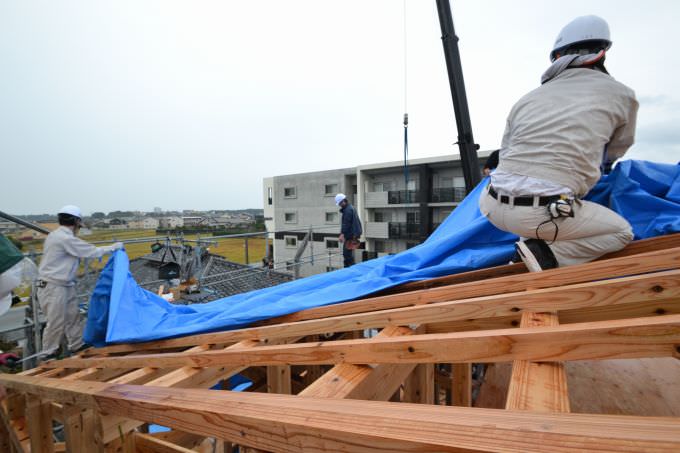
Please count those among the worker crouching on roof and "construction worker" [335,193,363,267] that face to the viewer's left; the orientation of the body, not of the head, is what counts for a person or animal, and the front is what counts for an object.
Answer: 1

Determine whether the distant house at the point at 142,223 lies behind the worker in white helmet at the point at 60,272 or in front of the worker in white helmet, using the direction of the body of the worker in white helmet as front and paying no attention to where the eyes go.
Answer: in front

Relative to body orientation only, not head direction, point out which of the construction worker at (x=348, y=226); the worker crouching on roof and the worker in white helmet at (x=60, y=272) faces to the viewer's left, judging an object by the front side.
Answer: the construction worker

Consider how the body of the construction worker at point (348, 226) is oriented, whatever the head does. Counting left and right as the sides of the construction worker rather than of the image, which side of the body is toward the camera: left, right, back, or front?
left

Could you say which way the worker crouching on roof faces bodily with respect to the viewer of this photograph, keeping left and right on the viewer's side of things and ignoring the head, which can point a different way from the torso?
facing away from the viewer and to the right of the viewer

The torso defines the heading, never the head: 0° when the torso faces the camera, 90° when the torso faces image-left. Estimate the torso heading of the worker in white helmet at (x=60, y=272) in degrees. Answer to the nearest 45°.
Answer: approximately 225°

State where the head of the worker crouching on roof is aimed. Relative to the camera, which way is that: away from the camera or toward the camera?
away from the camera

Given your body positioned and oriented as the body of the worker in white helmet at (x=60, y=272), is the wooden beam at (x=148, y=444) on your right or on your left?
on your right
